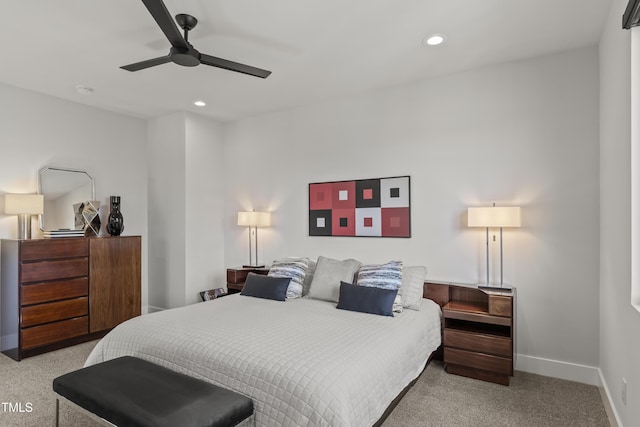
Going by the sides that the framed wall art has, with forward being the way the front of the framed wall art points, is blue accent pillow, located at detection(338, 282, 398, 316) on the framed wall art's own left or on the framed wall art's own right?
on the framed wall art's own left

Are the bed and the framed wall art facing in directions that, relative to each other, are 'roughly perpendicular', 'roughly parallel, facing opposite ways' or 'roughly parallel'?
roughly parallel

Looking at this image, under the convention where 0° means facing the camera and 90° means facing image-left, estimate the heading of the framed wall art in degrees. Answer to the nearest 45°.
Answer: approximately 45°

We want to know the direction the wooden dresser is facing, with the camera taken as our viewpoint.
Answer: facing the viewer and to the right of the viewer

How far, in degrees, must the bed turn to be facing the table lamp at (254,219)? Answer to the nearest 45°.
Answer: approximately 135° to its right

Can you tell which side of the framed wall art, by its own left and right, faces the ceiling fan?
front

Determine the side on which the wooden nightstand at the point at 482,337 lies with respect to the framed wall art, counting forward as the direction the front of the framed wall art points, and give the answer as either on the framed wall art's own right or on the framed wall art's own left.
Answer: on the framed wall art's own left

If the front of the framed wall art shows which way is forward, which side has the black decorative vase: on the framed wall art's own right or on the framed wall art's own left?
on the framed wall art's own right

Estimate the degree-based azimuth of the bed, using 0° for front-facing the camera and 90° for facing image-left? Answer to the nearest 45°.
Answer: approximately 45°

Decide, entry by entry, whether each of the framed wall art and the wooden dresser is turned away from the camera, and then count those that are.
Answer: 0
